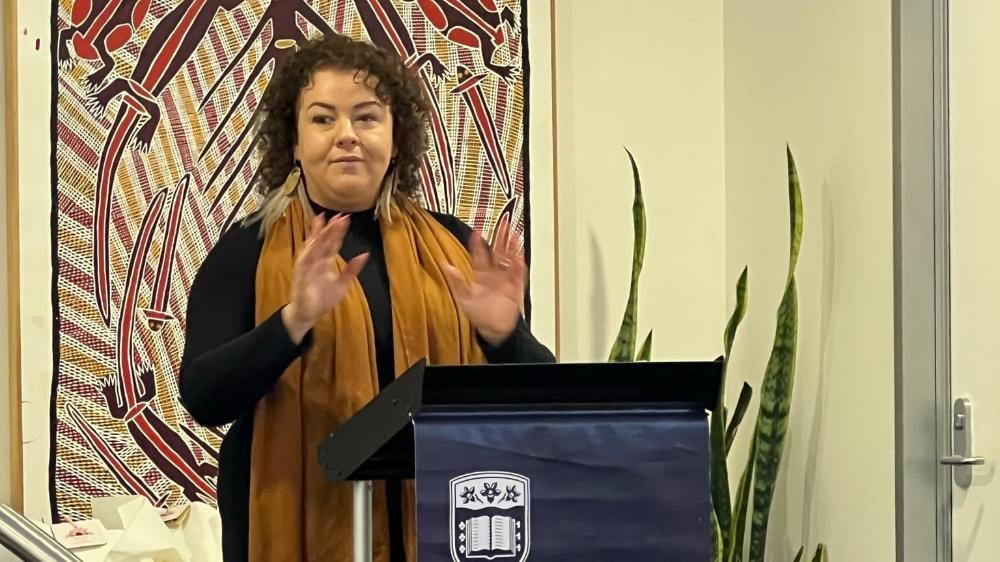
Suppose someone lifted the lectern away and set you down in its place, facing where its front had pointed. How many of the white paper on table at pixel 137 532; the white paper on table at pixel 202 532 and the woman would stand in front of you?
0

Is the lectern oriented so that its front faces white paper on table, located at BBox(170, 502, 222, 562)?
no

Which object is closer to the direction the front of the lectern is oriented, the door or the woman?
the door

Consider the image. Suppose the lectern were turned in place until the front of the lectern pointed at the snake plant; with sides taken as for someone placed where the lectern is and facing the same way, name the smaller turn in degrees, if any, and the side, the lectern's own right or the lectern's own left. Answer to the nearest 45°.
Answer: approximately 90° to the lectern's own left

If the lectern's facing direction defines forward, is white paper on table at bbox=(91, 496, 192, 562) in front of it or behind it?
behind

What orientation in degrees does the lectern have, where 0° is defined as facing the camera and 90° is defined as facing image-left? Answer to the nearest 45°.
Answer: approximately 315°

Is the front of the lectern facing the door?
no

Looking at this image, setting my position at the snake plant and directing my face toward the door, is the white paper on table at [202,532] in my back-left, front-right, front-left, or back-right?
back-right

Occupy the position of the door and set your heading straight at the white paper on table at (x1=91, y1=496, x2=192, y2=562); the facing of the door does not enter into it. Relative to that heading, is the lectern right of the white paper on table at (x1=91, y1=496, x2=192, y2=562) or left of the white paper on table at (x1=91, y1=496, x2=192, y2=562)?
left

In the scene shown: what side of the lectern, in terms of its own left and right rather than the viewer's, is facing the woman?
back
